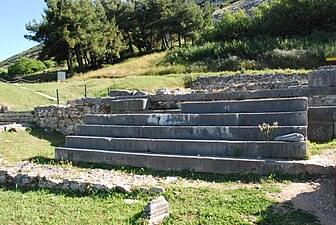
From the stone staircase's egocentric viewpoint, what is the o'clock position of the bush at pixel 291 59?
The bush is roughly at 7 o'clock from the stone staircase.

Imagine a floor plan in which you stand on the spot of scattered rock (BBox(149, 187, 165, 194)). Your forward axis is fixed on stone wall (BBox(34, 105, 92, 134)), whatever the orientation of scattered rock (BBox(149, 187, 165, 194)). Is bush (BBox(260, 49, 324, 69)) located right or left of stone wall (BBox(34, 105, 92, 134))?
right

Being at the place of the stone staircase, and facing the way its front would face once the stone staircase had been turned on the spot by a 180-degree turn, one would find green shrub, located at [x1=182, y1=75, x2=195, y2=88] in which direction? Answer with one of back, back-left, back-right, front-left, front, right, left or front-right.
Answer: front

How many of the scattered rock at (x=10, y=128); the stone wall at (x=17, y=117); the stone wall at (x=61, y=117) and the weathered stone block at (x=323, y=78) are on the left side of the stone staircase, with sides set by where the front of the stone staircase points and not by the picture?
1

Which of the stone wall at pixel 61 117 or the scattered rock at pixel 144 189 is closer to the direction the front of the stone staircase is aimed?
the scattered rock

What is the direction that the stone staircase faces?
toward the camera

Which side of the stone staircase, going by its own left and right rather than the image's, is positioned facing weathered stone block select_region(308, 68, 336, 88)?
left

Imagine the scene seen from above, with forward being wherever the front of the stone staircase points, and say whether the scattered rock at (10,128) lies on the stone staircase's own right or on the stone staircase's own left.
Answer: on the stone staircase's own right

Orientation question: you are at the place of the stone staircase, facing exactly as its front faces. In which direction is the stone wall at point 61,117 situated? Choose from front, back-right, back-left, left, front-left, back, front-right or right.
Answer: back-right

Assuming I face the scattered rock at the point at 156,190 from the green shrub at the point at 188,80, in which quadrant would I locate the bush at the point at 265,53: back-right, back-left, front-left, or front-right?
back-left

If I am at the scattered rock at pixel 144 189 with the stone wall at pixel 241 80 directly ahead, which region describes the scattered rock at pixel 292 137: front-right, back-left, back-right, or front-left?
front-right

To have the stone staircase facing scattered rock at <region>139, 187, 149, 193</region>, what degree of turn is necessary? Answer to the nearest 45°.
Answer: approximately 45° to its right

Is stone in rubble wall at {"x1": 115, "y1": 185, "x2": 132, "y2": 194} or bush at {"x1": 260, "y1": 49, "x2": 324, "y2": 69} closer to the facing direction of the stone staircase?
the stone in rubble wall

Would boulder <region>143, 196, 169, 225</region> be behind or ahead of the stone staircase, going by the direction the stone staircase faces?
ahead
